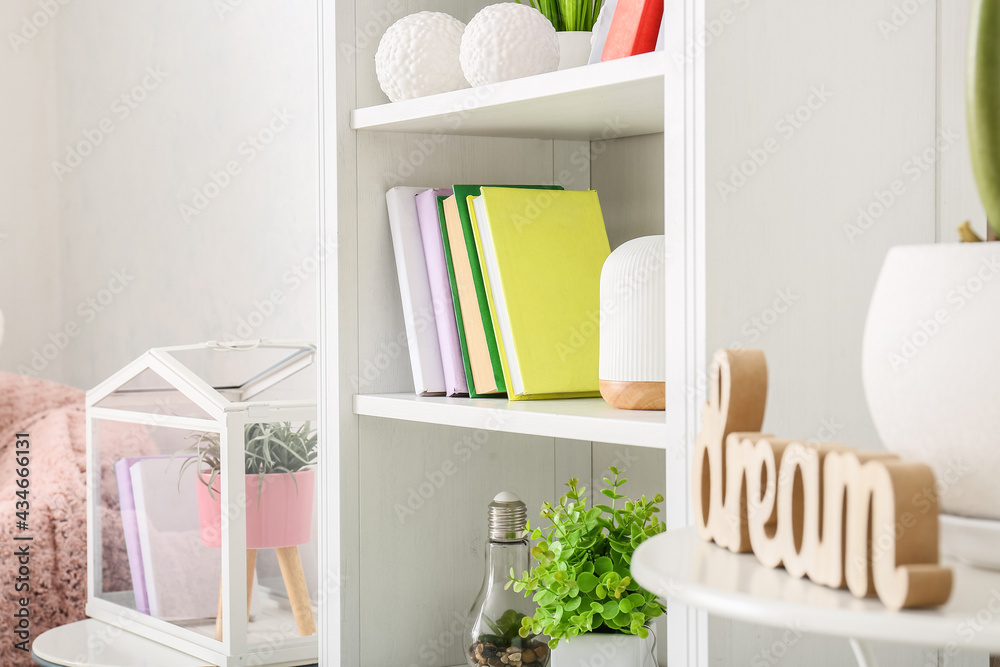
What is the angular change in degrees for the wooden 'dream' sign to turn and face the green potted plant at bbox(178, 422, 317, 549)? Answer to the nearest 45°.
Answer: approximately 90° to its right

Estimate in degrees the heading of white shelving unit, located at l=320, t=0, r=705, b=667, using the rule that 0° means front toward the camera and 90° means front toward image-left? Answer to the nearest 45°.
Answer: approximately 45°

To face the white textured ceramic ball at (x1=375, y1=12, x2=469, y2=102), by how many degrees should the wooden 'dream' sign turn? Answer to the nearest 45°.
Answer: approximately 90° to its right

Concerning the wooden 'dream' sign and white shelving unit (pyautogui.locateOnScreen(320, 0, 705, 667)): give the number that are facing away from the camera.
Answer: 0

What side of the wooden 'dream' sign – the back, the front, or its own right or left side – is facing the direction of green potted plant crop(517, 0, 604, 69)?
right

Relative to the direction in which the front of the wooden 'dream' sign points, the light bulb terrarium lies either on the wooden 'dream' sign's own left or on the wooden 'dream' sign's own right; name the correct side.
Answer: on the wooden 'dream' sign's own right

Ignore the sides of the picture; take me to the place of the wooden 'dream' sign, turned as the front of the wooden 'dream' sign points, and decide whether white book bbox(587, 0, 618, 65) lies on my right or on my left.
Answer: on my right

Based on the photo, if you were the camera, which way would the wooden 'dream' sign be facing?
facing the viewer and to the left of the viewer

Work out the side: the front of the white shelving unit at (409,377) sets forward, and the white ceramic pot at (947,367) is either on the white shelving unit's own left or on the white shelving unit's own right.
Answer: on the white shelving unit's own left

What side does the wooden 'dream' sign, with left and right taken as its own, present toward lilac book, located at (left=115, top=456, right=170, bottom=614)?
right

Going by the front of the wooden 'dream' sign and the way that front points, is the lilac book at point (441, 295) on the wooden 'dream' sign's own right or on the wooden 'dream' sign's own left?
on the wooden 'dream' sign's own right

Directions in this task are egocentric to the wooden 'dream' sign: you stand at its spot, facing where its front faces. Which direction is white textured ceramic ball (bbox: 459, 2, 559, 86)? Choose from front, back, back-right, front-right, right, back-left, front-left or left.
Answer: right
